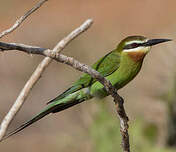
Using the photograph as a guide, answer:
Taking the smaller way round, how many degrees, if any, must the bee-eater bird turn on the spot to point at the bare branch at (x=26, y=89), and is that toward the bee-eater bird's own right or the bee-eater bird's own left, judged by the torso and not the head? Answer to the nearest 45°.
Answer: approximately 135° to the bee-eater bird's own right

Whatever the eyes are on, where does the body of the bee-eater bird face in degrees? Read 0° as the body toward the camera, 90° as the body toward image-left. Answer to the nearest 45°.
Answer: approximately 270°
